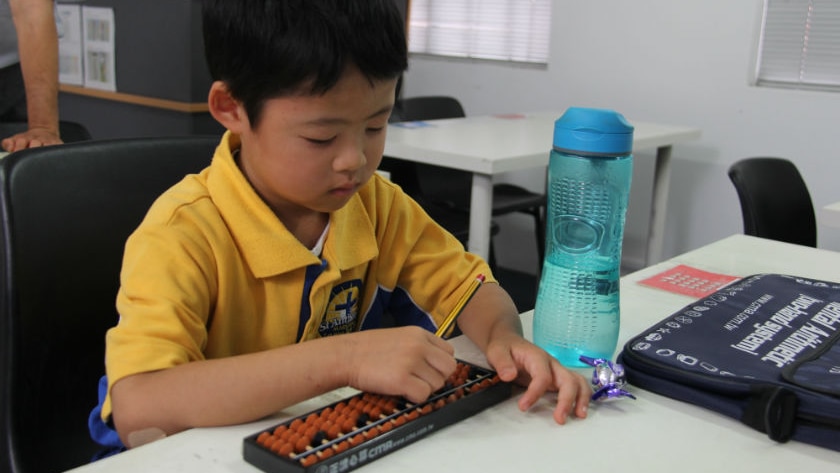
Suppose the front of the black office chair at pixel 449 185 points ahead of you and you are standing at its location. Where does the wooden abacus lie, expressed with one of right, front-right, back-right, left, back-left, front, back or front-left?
front-right

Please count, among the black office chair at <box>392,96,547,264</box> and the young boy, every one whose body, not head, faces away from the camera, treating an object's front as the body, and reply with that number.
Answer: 0

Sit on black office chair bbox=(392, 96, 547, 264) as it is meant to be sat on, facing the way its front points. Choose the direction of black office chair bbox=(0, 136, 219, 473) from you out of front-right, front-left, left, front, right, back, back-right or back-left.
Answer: front-right

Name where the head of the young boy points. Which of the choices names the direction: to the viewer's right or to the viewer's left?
to the viewer's right

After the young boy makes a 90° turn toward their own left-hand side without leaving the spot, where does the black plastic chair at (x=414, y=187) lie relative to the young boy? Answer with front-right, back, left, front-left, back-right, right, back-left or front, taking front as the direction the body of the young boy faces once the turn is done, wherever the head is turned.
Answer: front-left

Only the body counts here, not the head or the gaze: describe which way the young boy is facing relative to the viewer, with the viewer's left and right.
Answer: facing the viewer and to the right of the viewer

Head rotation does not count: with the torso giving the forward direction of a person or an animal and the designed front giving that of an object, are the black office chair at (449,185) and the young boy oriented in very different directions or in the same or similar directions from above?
same or similar directions

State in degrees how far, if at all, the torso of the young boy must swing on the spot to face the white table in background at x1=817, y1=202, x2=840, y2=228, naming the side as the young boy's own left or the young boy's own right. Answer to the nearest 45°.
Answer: approximately 90° to the young boy's own left

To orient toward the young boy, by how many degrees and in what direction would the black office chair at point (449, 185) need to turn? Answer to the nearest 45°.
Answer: approximately 45° to its right

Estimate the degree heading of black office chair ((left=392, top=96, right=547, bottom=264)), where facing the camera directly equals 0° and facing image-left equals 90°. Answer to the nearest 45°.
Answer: approximately 315°

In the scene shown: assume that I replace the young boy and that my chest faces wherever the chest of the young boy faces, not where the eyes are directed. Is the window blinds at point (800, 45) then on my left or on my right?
on my left

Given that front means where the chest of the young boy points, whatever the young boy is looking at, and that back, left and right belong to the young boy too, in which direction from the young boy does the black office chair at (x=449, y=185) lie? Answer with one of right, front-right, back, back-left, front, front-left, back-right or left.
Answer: back-left
